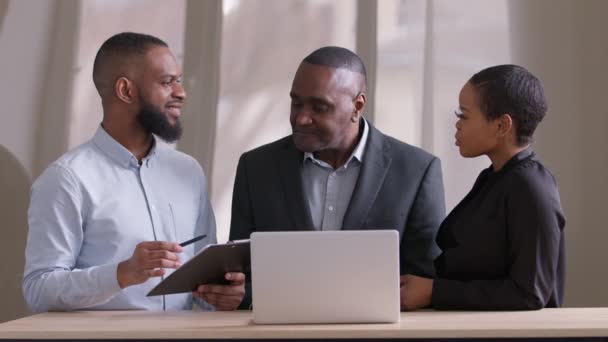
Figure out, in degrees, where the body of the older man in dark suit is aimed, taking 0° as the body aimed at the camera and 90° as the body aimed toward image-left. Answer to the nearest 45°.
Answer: approximately 0°

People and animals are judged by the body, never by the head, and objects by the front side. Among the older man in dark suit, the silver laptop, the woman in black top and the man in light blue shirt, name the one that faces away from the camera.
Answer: the silver laptop

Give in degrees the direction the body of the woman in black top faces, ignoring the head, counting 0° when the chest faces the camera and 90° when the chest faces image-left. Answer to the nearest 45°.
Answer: approximately 90°

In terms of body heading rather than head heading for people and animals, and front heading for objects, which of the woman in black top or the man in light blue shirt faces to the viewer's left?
the woman in black top

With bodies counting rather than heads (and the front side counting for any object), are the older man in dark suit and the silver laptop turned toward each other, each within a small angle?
yes

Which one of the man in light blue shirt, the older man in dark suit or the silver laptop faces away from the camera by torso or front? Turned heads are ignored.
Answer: the silver laptop

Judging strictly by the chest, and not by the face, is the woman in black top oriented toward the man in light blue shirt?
yes

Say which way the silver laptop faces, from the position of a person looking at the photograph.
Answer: facing away from the viewer

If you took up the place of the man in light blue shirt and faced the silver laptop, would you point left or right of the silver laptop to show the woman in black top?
left

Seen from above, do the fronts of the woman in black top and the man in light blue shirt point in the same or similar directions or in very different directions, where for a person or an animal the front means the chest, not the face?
very different directions
